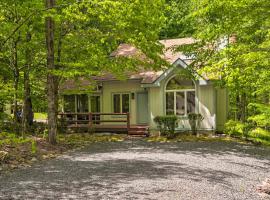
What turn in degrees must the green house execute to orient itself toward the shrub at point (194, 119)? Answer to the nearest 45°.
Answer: approximately 45° to its left

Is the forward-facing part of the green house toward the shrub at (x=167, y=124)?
yes

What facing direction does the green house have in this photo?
toward the camera

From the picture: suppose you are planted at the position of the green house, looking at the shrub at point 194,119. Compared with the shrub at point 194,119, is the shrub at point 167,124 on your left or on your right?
right
